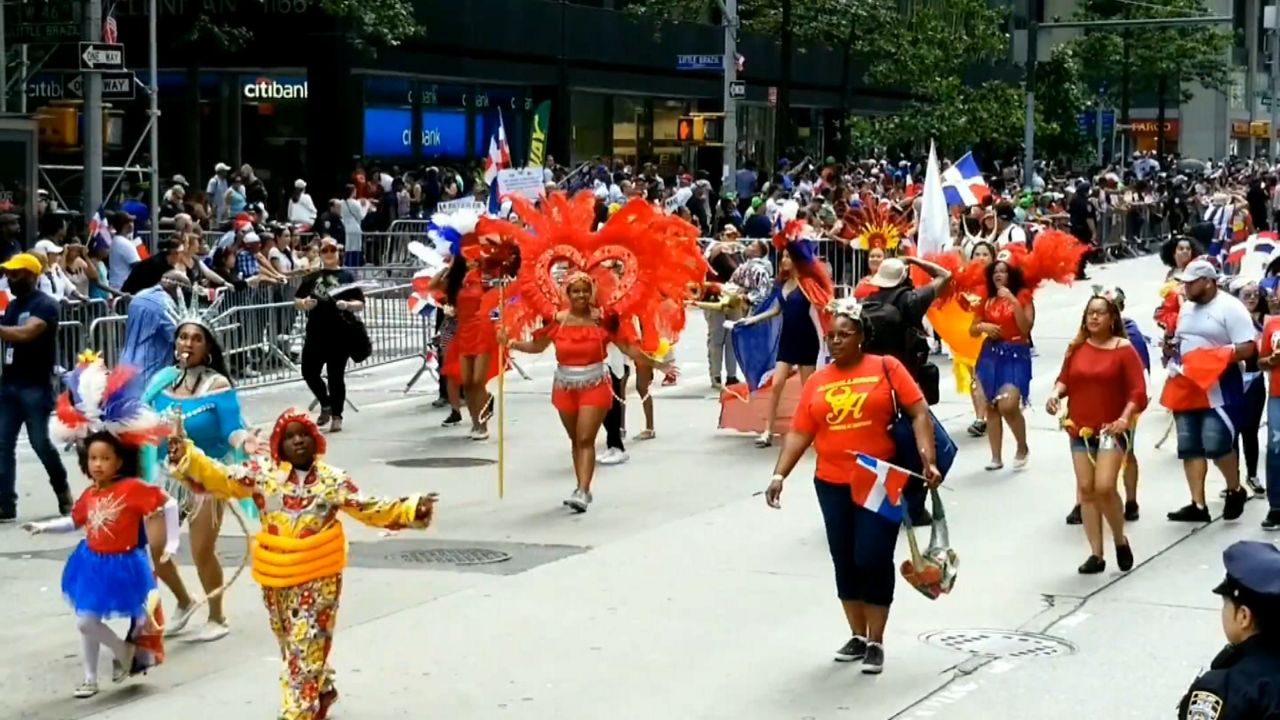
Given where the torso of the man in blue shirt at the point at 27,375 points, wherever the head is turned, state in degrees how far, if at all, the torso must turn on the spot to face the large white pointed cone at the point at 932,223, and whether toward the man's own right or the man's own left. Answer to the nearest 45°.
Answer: approximately 135° to the man's own left

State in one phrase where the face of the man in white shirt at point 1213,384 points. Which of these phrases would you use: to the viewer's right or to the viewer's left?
to the viewer's left

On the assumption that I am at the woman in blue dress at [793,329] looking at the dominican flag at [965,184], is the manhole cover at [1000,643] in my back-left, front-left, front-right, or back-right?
back-right

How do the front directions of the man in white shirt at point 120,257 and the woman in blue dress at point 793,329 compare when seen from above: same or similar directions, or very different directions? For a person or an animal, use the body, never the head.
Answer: very different directions

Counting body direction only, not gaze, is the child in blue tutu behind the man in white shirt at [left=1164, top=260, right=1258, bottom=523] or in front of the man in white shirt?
in front

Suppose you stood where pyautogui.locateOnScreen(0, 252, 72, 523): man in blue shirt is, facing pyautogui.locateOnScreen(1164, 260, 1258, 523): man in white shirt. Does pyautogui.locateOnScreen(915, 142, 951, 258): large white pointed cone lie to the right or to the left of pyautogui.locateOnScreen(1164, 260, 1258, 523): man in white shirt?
left

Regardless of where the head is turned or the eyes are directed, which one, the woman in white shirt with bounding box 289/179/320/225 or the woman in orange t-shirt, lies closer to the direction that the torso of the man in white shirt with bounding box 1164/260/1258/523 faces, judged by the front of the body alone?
the woman in orange t-shirt

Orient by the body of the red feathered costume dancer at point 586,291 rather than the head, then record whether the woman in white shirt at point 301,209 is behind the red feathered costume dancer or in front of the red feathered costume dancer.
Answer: behind

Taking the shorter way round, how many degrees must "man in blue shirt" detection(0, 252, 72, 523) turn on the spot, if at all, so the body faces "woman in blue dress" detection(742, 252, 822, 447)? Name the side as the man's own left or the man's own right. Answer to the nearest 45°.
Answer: approximately 135° to the man's own left

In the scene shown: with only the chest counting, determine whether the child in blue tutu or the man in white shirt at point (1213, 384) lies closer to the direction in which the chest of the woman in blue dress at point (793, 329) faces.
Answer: the child in blue tutu

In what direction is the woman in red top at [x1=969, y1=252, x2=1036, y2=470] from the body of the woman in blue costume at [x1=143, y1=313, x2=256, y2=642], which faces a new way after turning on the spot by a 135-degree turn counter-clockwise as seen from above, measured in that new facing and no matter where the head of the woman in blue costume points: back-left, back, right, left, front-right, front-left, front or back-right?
front-left
